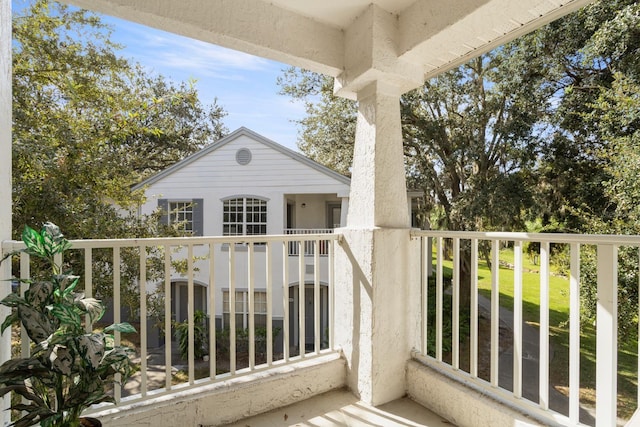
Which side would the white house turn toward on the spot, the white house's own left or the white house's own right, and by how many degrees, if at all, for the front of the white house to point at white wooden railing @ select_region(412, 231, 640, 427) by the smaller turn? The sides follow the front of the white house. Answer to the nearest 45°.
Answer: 0° — it already faces it

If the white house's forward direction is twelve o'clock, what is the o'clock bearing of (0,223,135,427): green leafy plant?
The green leafy plant is roughly at 12 o'clock from the white house.

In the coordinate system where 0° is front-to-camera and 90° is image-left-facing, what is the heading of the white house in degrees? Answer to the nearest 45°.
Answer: approximately 0°

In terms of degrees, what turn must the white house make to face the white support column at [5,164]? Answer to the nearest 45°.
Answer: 0° — it already faces it
